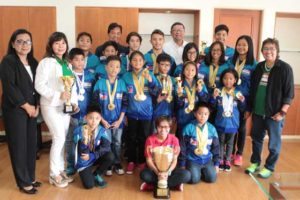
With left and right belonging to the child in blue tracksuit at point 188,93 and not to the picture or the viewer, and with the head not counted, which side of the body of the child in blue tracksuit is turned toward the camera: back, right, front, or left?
front

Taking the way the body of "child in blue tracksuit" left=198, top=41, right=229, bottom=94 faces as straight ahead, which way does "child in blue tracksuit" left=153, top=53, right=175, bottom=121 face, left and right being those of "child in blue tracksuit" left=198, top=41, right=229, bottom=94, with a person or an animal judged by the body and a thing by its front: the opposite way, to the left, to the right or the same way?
the same way

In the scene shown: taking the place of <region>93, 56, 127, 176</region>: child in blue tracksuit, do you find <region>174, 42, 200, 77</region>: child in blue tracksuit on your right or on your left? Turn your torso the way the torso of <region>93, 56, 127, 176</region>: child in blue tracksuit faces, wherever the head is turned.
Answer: on your left

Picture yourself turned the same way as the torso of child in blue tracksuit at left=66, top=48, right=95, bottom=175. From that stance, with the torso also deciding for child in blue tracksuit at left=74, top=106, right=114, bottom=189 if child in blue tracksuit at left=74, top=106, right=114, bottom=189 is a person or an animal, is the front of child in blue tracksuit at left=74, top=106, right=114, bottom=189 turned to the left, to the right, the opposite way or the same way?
the same way

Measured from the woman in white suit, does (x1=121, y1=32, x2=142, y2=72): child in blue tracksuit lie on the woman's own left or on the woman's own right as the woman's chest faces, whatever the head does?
on the woman's own left

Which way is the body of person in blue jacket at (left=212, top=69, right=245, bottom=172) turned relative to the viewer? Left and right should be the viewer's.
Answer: facing the viewer

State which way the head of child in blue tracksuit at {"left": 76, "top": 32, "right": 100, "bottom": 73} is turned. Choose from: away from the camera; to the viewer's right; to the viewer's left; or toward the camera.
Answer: toward the camera

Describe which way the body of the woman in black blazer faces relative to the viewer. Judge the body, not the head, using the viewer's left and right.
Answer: facing the viewer and to the right of the viewer

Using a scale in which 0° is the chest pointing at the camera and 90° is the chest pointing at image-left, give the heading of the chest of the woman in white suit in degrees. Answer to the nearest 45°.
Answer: approximately 315°

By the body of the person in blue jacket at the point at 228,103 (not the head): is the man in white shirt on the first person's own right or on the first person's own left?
on the first person's own right

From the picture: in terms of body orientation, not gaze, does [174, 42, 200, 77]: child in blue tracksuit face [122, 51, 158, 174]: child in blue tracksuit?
no

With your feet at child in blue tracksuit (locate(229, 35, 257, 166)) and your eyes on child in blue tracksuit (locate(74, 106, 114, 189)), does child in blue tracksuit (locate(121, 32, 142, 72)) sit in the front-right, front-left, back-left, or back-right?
front-right

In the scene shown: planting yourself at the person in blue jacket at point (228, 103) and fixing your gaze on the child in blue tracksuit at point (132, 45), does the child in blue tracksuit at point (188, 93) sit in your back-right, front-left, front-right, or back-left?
front-left

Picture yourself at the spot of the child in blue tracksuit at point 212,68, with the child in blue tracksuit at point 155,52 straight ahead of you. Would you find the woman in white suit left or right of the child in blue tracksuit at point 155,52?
left
